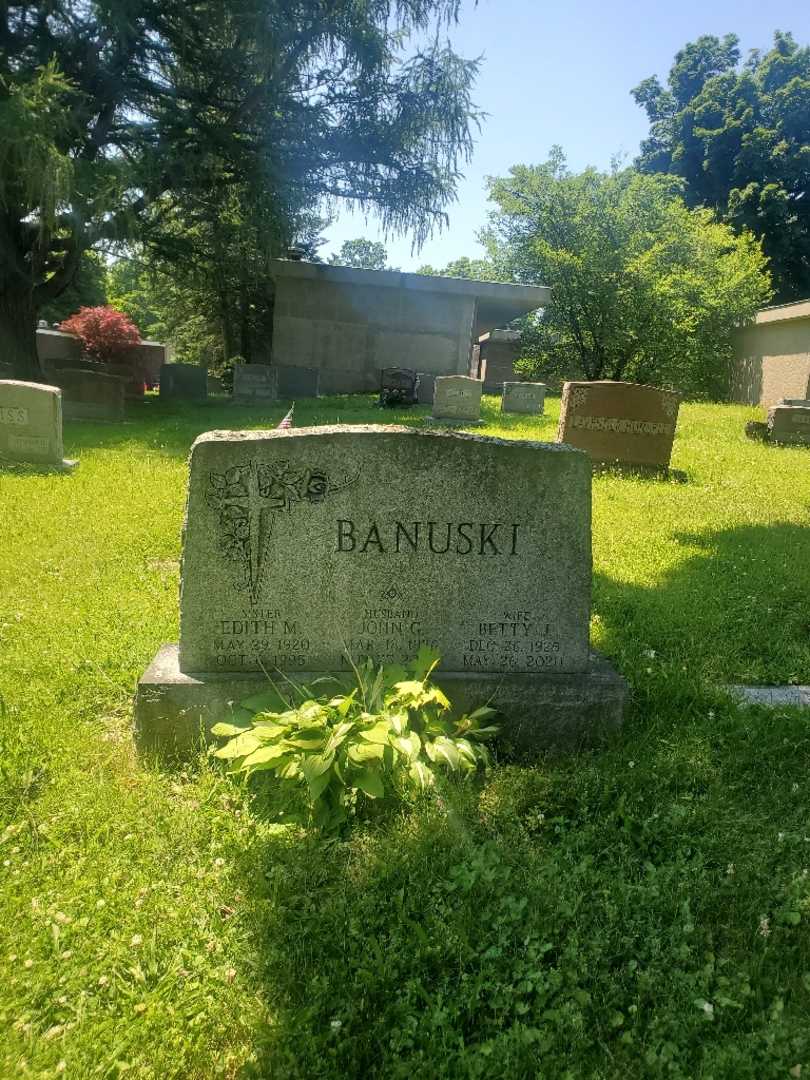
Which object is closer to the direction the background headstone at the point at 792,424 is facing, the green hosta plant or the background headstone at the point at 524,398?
the green hosta plant

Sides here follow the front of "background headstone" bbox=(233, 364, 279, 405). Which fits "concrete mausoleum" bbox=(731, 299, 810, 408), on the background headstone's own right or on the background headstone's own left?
on the background headstone's own left

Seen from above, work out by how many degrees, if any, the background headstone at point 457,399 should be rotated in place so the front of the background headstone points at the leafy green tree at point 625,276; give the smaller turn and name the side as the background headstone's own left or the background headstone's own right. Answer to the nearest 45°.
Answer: approximately 135° to the background headstone's own left

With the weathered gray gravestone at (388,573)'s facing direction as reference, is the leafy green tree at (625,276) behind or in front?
behind

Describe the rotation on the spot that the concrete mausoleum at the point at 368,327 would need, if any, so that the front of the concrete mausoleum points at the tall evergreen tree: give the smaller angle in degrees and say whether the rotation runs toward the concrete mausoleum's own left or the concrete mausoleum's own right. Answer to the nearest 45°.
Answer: approximately 135° to the concrete mausoleum's own right

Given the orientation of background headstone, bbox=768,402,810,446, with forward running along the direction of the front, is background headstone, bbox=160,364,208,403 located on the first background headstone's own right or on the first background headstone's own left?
on the first background headstone's own right

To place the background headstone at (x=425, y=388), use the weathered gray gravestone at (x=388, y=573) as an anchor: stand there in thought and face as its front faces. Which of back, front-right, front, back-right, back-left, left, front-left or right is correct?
back

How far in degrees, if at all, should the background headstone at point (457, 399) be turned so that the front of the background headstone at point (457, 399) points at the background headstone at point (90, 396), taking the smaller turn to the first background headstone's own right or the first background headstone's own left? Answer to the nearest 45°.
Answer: approximately 90° to the first background headstone's own right

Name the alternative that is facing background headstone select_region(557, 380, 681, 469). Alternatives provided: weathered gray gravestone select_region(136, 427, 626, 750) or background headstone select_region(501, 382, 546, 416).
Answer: background headstone select_region(501, 382, 546, 416)

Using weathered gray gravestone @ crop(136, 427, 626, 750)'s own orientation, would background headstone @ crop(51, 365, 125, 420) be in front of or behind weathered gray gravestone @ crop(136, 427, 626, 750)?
behind
